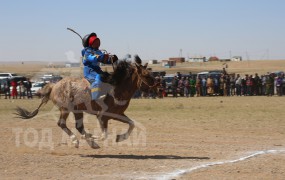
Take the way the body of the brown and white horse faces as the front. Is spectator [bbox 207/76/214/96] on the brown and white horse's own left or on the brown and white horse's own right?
on the brown and white horse's own left

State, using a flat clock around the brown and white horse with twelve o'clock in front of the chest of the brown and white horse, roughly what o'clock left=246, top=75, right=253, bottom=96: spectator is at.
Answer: The spectator is roughly at 10 o'clock from the brown and white horse.

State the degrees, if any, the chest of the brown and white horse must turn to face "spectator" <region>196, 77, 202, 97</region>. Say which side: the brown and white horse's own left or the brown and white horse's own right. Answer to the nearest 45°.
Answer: approximately 90° to the brown and white horse's own left

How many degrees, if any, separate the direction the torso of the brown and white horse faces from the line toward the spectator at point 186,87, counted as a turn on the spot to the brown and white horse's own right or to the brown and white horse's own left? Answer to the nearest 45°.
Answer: approximately 90° to the brown and white horse's own left

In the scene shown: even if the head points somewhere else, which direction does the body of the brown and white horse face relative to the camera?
to the viewer's right

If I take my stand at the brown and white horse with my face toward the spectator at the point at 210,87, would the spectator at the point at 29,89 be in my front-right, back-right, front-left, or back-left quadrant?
front-left

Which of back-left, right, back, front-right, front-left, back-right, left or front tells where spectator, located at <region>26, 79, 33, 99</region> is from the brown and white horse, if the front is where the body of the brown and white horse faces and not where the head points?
left

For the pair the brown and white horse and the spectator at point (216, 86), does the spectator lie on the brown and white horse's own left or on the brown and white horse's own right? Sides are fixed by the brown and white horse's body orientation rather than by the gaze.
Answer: on the brown and white horse's own left

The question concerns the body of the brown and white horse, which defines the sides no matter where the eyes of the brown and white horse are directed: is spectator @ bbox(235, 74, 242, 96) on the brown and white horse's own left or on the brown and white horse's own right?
on the brown and white horse's own left

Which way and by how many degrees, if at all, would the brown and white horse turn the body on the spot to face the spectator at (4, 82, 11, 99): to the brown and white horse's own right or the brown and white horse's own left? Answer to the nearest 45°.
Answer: approximately 90° to the brown and white horse's own left

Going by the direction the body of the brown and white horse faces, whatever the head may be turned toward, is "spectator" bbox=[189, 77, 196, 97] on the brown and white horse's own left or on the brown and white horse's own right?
on the brown and white horse's own left
